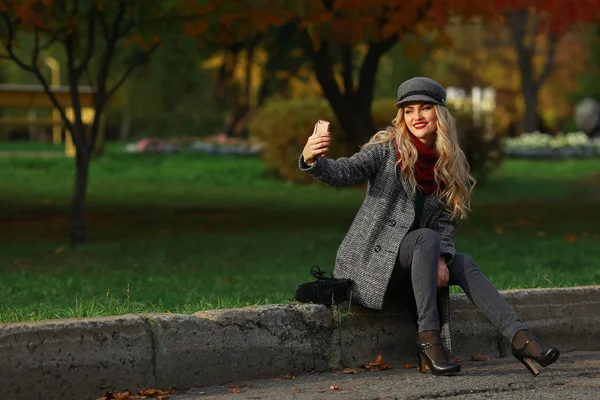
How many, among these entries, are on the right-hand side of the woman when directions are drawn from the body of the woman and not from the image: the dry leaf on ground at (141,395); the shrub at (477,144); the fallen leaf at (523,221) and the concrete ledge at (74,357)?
2

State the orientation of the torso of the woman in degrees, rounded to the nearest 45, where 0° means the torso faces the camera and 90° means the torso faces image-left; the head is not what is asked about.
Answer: approximately 315°

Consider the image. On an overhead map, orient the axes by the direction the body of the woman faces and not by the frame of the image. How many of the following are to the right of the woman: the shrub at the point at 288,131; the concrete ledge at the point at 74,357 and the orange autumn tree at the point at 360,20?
1

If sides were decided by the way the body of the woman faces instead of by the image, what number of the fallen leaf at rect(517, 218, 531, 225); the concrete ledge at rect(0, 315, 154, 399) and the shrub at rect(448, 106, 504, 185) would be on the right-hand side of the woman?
1

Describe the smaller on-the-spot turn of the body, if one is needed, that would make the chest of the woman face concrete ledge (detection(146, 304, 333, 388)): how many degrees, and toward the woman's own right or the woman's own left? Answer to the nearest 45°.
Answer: approximately 90° to the woman's own right

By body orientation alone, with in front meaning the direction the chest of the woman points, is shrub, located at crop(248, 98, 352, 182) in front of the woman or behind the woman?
behind

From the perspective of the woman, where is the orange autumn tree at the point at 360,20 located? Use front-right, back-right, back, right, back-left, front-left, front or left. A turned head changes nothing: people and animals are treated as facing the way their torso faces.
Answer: back-left
